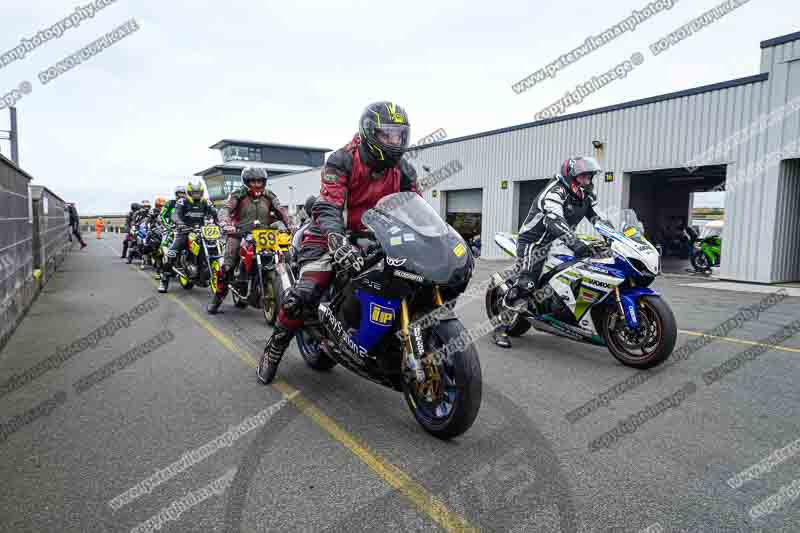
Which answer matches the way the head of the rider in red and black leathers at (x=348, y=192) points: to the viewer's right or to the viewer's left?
to the viewer's right

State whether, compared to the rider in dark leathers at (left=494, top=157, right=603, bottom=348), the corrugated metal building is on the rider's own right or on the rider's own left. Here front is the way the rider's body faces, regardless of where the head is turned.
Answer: on the rider's own left

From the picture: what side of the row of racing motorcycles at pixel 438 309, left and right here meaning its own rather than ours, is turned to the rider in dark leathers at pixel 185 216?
back

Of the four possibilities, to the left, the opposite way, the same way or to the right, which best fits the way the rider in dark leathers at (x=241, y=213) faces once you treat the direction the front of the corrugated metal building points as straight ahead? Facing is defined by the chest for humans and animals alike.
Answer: to the left

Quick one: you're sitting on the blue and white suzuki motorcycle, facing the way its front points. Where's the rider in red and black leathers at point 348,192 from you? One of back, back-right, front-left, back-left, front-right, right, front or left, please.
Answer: right

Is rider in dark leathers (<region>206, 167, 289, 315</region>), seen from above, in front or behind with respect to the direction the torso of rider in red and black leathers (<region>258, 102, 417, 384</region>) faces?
behind

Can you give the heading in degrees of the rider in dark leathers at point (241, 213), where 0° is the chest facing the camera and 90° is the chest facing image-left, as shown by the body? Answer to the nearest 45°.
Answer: approximately 0°

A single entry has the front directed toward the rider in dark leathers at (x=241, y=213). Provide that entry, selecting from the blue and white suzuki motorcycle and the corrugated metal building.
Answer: the corrugated metal building

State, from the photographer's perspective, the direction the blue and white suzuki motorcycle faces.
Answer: facing the viewer and to the right of the viewer

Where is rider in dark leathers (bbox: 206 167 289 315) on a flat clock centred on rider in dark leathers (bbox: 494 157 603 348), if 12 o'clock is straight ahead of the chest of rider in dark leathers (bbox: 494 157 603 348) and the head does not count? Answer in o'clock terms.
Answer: rider in dark leathers (bbox: 206 167 289 315) is roughly at 5 o'clock from rider in dark leathers (bbox: 494 157 603 348).

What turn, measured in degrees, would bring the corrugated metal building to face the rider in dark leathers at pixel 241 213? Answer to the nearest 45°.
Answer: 0° — it already faces them
